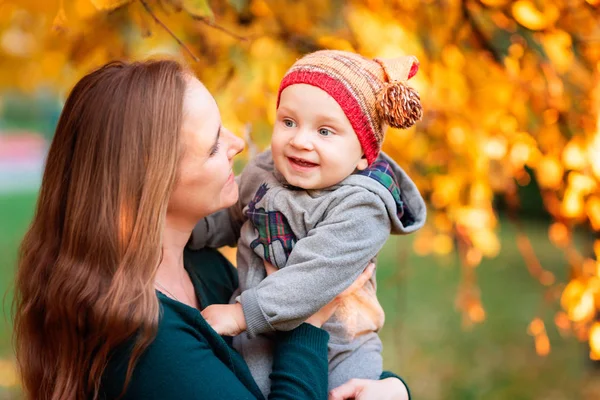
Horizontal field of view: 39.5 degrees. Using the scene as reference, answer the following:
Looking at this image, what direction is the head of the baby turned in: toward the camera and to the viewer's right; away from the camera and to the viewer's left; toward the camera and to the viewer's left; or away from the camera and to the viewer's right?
toward the camera and to the viewer's left

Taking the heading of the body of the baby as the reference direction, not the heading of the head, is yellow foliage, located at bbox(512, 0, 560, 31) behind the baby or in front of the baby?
behind

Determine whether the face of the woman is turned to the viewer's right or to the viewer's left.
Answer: to the viewer's right

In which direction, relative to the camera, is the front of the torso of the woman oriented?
to the viewer's right

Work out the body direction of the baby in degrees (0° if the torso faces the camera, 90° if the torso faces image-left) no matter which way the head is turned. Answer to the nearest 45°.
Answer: approximately 45°
